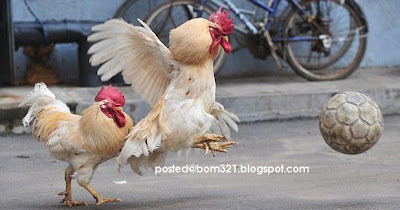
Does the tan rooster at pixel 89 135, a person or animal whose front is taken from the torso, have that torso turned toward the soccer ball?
yes

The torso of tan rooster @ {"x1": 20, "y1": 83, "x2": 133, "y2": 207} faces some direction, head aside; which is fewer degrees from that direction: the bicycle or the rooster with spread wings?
the rooster with spread wings

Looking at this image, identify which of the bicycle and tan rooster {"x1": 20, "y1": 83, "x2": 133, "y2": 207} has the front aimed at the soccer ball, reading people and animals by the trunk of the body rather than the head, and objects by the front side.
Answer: the tan rooster

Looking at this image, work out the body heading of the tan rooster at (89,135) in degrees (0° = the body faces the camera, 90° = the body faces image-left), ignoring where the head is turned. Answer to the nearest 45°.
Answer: approximately 270°

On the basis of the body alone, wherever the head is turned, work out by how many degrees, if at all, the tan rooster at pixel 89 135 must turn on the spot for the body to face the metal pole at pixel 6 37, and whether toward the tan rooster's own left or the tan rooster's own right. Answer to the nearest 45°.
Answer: approximately 90° to the tan rooster's own left

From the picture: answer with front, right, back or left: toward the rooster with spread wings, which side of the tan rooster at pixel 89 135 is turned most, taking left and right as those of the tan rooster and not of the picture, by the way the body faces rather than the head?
front

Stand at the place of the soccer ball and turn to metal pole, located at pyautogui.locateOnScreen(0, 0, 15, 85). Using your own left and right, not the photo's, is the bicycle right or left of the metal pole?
right
